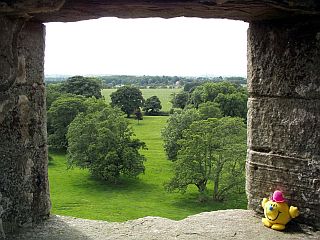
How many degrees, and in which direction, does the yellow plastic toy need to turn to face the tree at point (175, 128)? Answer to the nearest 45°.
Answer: approximately 135° to its right

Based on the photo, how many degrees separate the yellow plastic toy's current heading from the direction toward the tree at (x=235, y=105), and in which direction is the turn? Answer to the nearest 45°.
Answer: approximately 135° to its right

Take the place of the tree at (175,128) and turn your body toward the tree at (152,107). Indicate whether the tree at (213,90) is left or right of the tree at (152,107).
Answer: right

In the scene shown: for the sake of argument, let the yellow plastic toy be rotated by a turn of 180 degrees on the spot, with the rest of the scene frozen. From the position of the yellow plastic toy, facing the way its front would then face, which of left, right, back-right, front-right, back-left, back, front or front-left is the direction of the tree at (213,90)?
front-left

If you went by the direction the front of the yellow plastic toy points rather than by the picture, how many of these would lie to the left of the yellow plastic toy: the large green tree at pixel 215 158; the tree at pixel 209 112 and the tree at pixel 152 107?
0

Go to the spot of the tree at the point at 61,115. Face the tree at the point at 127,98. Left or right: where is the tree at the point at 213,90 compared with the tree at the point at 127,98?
right

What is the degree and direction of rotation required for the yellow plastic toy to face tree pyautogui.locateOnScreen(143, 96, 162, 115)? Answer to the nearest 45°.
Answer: approximately 135° to its right

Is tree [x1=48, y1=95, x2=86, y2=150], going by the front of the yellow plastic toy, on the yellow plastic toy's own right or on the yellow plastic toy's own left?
on the yellow plastic toy's own right

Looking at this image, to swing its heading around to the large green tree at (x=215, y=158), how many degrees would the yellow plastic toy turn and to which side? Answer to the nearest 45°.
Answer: approximately 135° to its right

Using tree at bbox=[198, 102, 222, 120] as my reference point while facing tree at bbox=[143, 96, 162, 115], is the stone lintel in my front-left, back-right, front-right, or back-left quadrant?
back-left

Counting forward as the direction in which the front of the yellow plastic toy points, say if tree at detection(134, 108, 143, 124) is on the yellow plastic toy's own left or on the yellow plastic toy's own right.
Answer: on the yellow plastic toy's own right

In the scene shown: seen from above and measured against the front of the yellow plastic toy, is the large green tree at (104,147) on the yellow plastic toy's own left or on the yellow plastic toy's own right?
on the yellow plastic toy's own right
